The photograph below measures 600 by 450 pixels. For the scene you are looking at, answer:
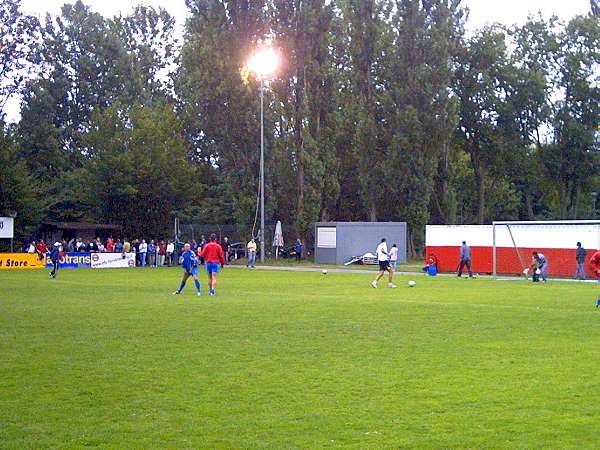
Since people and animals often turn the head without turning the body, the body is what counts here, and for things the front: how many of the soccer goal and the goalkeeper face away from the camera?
0

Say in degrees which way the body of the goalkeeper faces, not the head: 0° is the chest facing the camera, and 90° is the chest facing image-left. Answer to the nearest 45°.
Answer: approximately 45°

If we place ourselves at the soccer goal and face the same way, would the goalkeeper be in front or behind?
in front

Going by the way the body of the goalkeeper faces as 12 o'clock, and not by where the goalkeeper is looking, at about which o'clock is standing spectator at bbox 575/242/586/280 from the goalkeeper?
The standing spectator is roughly at 6 o'clock from the goalkeeper.
